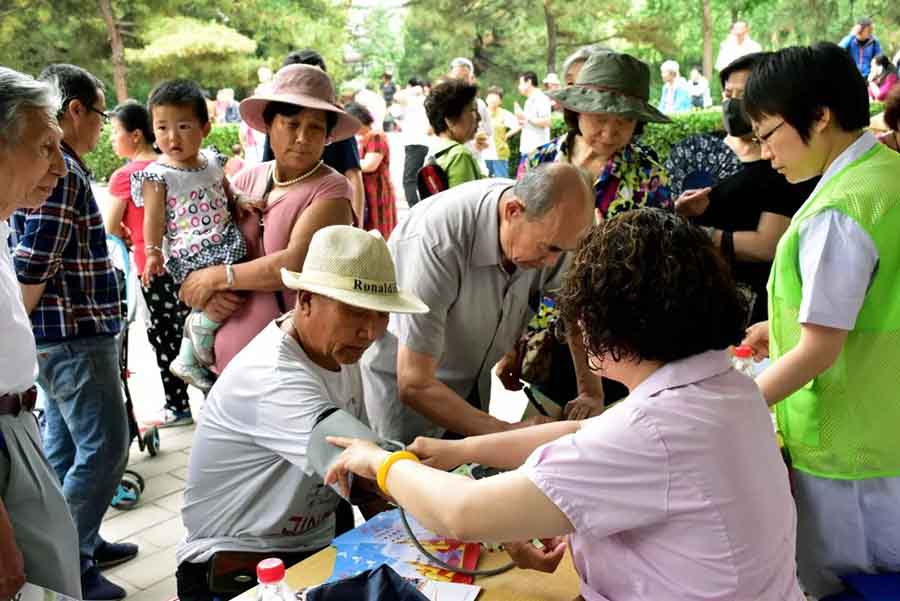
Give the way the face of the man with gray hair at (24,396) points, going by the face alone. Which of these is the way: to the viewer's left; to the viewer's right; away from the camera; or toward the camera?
to the viewer's right

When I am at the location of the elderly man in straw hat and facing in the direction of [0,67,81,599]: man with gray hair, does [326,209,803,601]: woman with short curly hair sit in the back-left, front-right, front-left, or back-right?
back-left

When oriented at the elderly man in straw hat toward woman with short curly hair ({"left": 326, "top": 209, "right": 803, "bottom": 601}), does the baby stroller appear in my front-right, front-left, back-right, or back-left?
back-left

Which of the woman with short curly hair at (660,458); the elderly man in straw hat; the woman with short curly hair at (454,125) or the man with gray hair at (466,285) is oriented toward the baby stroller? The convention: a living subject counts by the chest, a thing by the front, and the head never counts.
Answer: the woman with short curly hair at (660,458)

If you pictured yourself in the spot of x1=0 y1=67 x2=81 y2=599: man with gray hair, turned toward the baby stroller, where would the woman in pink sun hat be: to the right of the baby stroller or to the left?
right

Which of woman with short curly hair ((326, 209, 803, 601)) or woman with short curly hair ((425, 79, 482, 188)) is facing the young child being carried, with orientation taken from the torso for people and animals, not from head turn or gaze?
woman with short curly hair ((326, 209, 803, 601))

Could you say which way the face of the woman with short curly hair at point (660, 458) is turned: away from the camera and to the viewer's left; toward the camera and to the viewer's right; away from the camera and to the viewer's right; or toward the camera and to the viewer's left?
away from the camera and to the viewer's left

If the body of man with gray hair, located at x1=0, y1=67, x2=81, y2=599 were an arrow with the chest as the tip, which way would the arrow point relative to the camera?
to the viewer's right

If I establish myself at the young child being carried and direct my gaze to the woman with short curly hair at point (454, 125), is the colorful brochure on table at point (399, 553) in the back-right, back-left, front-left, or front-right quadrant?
back-right

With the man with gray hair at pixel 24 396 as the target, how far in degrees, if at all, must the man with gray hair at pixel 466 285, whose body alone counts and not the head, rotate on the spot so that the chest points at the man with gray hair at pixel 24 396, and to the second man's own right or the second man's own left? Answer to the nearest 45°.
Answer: approximately 90° to the second man's own right

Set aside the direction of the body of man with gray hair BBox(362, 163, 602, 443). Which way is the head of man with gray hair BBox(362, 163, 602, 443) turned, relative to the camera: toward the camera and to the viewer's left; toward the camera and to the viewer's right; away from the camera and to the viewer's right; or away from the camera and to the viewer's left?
toward the camera and to the viewer's right

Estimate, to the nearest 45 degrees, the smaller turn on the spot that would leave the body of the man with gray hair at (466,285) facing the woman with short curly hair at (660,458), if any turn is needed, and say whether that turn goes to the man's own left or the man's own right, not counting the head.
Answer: approximately 45° to the man's own right

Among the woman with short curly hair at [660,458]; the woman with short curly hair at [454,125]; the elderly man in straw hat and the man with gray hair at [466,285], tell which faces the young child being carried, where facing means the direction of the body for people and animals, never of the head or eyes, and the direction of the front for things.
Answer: the woman with short curly hair at [660,458]
